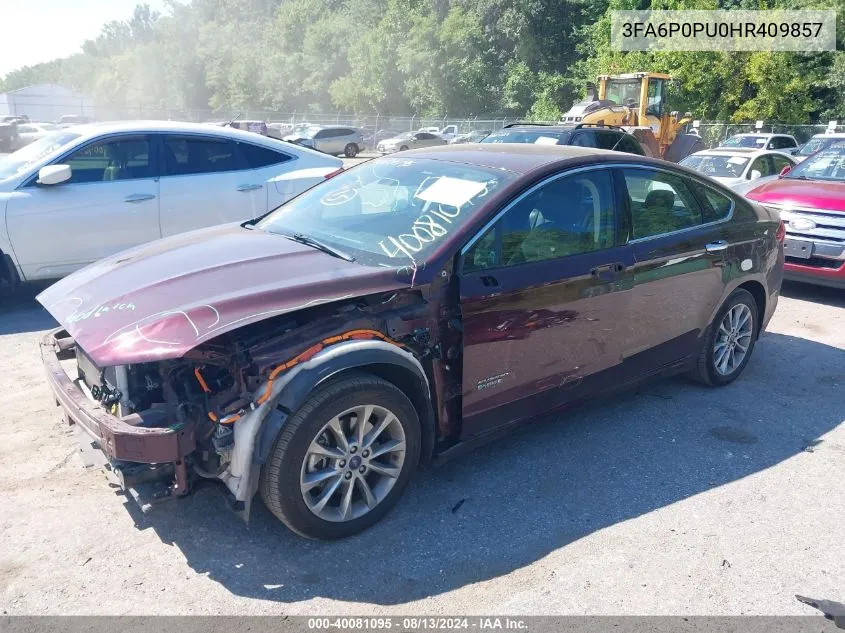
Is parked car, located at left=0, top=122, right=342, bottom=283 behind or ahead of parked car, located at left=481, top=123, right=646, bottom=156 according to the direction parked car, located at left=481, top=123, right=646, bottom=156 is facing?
ahead

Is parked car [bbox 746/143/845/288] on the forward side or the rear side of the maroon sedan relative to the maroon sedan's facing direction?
on the rear side

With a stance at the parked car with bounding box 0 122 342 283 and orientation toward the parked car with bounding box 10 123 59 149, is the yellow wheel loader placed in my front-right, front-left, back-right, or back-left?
front-right

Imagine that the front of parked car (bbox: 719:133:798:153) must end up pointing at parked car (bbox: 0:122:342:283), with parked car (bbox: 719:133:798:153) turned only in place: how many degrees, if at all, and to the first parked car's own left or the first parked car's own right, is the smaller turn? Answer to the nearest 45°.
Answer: approximately 45° to the first parked car's own left

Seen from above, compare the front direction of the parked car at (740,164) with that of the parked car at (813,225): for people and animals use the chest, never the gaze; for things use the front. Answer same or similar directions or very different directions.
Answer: same or similar directions

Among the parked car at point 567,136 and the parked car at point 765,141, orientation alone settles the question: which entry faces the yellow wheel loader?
the parked car at point 765,141

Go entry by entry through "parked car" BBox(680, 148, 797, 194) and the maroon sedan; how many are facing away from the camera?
0

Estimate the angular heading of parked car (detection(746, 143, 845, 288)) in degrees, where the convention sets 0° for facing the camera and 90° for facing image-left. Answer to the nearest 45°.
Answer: approximately 45°

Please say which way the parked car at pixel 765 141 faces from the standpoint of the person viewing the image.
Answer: facing the viewer and to the left of the viewer

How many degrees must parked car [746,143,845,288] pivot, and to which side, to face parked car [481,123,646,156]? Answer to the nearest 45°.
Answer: approximately 90° to its right
